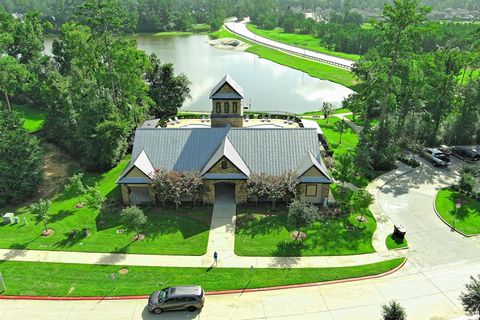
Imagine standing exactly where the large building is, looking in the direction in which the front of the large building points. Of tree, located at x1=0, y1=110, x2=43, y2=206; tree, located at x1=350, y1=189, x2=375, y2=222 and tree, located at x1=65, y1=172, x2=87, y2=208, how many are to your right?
2

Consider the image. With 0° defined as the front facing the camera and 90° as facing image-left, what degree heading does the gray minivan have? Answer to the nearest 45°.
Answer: approximately 90°

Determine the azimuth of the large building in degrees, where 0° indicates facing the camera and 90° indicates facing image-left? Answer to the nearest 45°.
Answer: approximately 0°

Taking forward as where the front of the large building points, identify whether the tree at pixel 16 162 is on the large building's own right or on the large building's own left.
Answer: on the large building's own right

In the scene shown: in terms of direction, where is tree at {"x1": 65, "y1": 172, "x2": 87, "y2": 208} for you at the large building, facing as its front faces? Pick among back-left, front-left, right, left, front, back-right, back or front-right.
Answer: right

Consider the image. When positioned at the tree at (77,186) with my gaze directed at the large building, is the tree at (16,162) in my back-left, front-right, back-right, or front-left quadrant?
back-left

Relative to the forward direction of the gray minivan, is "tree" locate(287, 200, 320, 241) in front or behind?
behind

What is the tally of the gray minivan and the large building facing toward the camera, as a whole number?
1

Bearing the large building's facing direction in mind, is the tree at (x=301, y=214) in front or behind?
in front

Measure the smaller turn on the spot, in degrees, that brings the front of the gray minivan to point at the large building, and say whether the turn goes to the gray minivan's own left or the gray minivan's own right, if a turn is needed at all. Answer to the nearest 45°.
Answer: approximately 90° to the gray minivan's own right

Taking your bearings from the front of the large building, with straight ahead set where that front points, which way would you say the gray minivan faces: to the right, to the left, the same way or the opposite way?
to the right
